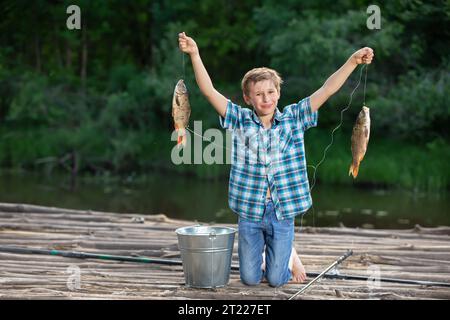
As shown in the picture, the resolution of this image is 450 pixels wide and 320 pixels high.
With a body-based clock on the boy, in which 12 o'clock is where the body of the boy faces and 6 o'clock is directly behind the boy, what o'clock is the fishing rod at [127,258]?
The fishing rod is roughly at 4 o'clock from the boy.

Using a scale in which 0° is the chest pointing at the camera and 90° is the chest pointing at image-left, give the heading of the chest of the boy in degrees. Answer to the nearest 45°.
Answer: approximately 0°
